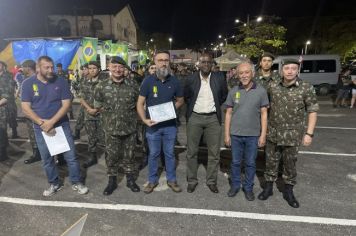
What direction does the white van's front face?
to the viewer's left

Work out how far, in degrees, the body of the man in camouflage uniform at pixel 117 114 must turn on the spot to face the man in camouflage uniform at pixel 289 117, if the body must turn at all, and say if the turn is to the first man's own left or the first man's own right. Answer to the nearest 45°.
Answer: approximately 90° to the first man's own left

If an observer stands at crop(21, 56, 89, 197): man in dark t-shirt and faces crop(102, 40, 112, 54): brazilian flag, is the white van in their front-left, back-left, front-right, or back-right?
front-right

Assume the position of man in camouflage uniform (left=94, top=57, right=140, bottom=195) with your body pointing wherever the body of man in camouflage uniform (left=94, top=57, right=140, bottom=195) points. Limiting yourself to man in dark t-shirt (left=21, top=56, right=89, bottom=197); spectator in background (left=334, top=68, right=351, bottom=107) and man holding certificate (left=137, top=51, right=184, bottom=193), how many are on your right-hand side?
1

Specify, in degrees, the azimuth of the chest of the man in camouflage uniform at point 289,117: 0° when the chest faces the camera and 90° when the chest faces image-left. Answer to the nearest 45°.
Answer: approximately 0°

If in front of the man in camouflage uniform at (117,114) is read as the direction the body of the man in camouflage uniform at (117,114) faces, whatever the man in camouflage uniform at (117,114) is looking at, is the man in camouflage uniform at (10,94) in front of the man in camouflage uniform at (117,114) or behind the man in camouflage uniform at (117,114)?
behind

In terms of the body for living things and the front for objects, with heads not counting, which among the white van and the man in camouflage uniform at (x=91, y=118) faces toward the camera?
the man in camouflage uniform

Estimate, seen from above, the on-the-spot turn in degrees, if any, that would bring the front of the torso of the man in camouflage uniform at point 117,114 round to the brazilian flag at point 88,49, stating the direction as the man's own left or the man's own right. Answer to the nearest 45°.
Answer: approximately 180°

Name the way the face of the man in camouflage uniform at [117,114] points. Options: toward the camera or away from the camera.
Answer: toward the camera

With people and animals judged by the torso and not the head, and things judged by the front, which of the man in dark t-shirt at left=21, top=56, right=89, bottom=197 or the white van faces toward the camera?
the man in dark t-shirt

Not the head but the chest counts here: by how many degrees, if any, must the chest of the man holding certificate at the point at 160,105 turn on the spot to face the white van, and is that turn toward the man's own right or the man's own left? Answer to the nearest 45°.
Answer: approximately 135° to the man's own left

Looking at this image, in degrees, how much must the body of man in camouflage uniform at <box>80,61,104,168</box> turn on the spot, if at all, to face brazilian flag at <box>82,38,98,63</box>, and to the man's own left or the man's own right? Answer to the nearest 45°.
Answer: approximately 180°

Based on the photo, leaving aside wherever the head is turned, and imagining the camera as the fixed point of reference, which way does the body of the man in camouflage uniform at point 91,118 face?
toward the camera

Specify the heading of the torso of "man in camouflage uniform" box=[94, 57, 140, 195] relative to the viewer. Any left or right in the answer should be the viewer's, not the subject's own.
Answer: facing the viewer

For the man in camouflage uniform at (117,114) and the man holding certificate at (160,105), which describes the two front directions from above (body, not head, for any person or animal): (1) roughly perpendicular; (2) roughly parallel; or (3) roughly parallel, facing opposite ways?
roughly parallel
